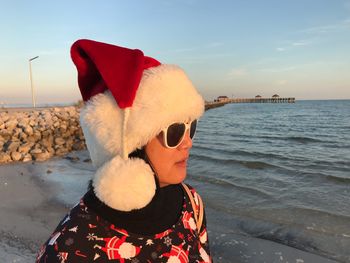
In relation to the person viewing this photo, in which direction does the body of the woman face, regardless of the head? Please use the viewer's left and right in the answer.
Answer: facing the viewer and to the right of the viewer

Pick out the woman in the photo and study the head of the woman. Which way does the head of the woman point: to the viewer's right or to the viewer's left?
to the viewer's right

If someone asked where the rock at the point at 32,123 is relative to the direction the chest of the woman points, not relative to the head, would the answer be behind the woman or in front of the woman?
behind
